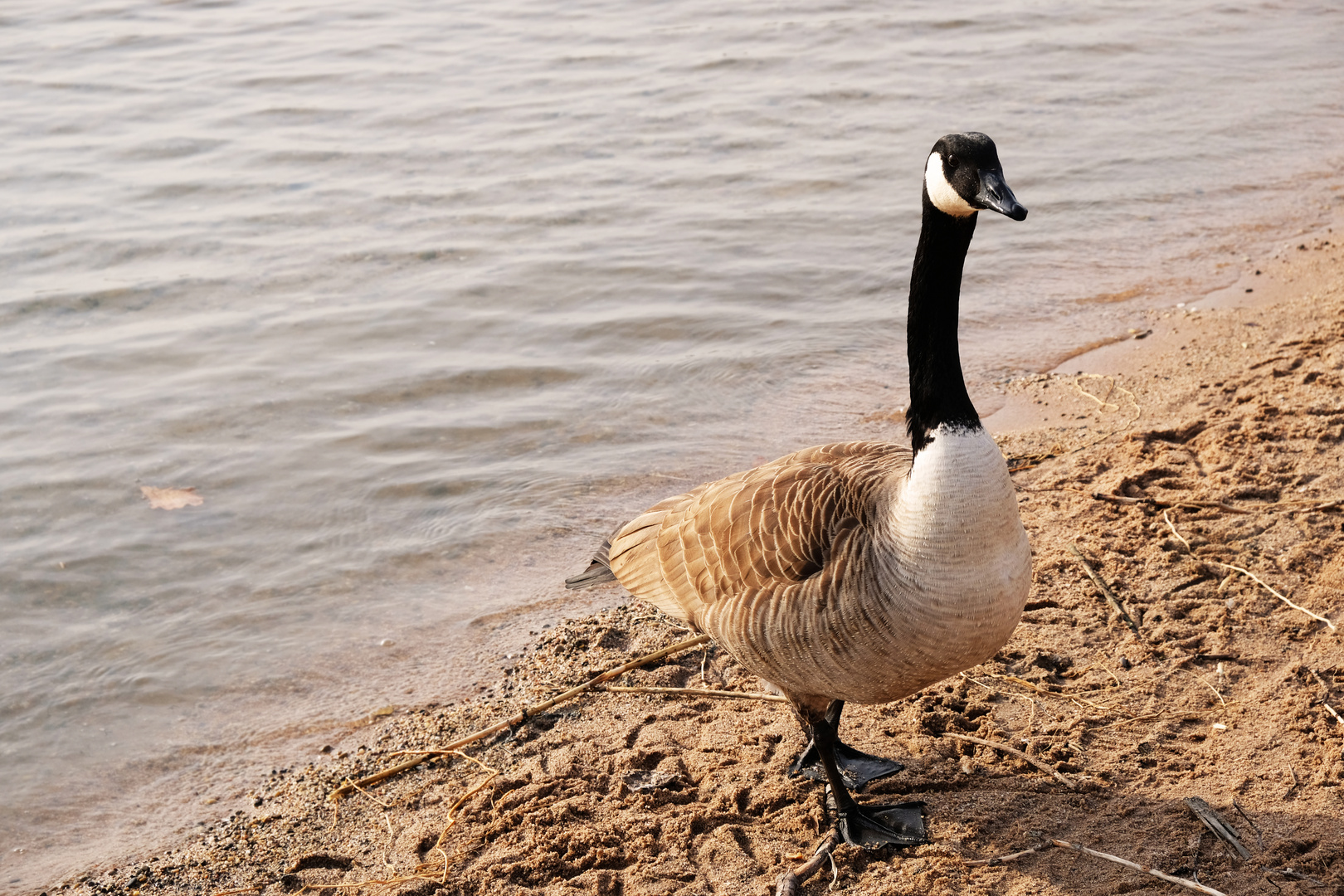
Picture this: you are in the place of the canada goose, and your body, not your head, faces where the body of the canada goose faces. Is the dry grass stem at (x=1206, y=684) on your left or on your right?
on your left

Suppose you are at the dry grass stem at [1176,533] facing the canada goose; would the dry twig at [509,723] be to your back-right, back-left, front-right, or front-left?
front-right

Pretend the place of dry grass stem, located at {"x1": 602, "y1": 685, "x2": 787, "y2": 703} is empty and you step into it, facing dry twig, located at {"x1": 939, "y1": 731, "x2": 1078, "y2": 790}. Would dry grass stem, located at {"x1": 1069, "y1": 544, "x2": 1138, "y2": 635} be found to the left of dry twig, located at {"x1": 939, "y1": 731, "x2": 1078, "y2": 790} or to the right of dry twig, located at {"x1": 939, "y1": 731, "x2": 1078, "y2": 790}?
left

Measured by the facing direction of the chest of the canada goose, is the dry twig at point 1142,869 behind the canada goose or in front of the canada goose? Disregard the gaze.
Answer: in front

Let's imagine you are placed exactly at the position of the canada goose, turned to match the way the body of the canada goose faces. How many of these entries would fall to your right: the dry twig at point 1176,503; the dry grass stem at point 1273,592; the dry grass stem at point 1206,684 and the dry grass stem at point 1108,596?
0

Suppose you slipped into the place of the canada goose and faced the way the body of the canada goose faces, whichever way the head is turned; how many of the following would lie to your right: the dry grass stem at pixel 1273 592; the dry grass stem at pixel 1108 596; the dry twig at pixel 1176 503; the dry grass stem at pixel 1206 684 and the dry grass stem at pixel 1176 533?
0

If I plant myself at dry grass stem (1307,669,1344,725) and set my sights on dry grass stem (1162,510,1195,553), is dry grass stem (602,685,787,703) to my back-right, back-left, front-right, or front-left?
front-left

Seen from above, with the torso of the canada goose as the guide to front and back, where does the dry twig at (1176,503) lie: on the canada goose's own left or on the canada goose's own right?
on the canada goose's own left

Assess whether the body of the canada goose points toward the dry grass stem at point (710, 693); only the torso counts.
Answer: no

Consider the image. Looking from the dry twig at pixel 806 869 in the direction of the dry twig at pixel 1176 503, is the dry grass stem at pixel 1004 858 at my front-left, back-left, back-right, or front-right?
front-right

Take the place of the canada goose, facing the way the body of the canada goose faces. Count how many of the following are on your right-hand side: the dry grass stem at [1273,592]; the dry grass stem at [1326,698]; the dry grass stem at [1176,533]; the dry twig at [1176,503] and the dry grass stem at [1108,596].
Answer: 0

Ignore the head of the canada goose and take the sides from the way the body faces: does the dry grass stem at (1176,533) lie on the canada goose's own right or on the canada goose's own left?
on the canada goose's own left

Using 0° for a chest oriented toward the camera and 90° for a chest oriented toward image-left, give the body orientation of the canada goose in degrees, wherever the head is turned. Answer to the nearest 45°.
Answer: approximately 315°

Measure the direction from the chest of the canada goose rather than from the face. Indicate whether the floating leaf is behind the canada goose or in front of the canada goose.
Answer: behind

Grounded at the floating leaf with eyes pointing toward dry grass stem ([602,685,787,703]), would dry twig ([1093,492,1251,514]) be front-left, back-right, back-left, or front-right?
front-left

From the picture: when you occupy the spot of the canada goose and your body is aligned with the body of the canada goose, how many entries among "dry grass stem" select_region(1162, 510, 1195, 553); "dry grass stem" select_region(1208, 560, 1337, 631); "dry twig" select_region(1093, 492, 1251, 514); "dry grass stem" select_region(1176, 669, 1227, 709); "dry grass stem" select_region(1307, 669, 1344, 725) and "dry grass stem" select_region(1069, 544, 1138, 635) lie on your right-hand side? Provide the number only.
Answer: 0
